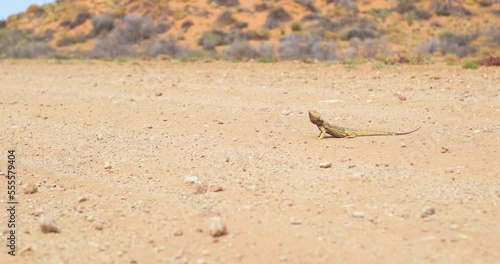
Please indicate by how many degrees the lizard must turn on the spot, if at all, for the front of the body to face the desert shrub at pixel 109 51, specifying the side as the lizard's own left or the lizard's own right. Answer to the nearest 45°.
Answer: approximately 45° to the lizard's own right

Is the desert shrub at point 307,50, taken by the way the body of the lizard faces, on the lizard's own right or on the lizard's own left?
on the lizard's own right

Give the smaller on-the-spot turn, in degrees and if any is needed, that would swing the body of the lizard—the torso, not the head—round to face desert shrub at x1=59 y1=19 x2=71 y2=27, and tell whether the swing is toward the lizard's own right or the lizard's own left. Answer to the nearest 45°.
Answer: approximately 45° to the lizard's own right

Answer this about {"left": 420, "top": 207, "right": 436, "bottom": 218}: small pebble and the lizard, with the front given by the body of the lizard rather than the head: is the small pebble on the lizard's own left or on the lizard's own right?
on the lizard's own left

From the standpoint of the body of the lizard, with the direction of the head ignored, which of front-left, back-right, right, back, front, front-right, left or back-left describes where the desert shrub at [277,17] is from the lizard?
right

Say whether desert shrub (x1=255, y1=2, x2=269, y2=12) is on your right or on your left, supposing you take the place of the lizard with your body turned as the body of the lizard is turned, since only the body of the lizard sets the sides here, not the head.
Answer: on your right

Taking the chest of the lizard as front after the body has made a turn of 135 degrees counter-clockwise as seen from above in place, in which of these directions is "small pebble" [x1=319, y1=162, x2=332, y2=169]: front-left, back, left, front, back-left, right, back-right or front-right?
front-right

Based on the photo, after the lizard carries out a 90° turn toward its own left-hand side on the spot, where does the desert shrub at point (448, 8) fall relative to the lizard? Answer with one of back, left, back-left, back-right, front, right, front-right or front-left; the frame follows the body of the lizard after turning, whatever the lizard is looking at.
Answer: back

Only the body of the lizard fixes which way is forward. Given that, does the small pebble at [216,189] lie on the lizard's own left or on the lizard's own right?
on the lizard's own left

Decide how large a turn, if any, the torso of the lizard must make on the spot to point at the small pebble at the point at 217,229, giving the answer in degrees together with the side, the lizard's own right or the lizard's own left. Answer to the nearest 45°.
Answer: approximately 90° to the lizard's own left

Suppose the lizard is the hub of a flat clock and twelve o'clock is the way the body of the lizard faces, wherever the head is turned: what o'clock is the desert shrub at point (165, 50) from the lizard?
The desert shrub is roughly at 2 o'clock from the lizard.

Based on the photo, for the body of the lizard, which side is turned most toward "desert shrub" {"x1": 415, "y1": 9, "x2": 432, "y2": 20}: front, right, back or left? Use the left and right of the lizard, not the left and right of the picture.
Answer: right

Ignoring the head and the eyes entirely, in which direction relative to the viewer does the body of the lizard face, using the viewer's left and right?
facing to the left of the viewer

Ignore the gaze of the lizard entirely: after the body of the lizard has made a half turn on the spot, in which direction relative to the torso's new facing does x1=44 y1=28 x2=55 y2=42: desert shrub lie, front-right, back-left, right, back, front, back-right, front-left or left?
back-left

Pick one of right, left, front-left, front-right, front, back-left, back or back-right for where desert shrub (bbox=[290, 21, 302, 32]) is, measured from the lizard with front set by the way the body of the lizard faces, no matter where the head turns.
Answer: right

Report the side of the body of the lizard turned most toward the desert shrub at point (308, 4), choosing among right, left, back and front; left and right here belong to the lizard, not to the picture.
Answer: right

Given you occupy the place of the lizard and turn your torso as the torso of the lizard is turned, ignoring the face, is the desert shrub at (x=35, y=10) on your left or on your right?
on your right

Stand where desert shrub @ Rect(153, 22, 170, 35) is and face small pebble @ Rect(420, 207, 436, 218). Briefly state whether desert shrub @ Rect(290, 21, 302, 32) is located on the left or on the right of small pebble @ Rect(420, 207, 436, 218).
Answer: left
